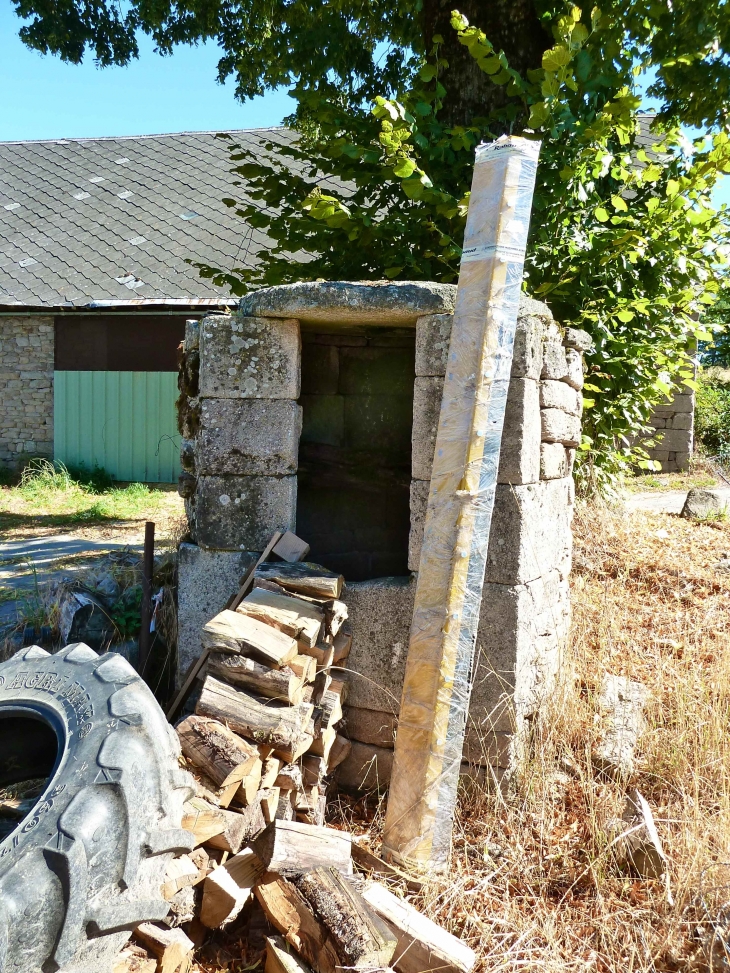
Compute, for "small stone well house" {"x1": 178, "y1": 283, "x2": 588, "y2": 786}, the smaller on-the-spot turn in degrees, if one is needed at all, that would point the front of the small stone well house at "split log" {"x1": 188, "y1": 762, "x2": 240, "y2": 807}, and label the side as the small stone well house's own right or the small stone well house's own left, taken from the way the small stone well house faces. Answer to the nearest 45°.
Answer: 0° — it already faces it

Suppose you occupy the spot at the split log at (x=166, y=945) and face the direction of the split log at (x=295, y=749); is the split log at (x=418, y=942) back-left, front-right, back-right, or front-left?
front-right

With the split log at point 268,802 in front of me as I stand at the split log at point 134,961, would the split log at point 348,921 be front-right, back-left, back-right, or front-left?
front-right

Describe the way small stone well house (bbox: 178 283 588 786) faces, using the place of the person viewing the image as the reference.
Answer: facing the viewer

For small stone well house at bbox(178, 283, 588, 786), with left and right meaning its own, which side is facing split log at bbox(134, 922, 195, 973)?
front
